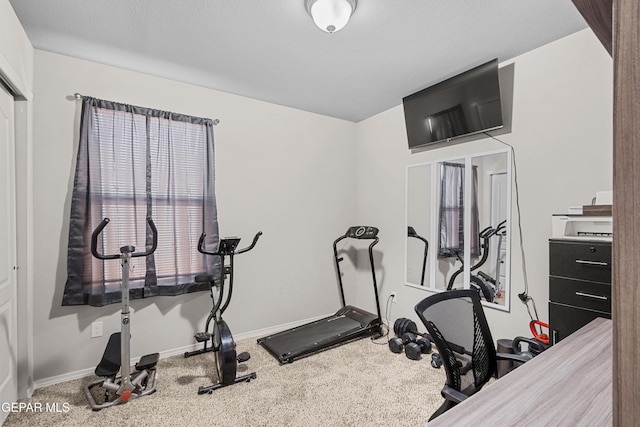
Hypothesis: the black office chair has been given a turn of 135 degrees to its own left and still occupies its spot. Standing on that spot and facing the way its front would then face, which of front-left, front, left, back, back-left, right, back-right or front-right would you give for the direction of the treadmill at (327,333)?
front-left

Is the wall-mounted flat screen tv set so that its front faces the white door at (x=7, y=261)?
yes

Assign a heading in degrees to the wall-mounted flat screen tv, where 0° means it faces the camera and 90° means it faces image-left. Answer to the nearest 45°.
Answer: approximately 45°

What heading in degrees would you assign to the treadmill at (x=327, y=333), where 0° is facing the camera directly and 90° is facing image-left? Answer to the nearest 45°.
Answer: approximately 225°

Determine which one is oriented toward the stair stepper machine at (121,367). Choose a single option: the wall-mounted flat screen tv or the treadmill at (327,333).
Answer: the wall-mounted flat screen tv

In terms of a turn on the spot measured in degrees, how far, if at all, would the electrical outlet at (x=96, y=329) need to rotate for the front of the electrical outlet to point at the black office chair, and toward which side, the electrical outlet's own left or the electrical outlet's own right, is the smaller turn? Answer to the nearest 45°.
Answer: approximately 45° to the electrical outlet's own left
